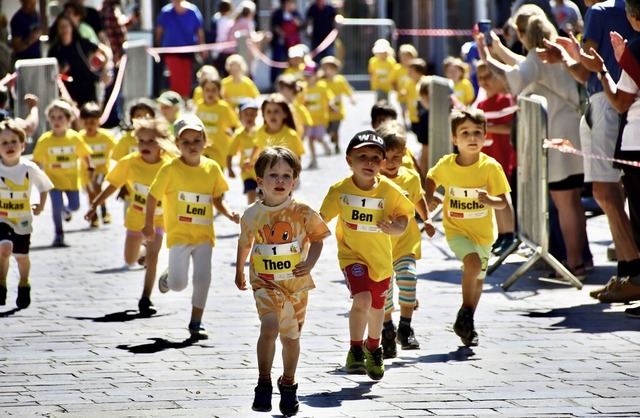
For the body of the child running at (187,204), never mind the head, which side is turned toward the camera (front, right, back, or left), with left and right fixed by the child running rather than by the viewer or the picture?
front

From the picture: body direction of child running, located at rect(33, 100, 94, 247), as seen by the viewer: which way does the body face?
toward the camera

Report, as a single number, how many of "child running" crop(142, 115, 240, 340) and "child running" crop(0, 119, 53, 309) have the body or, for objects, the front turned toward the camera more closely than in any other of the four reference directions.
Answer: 2

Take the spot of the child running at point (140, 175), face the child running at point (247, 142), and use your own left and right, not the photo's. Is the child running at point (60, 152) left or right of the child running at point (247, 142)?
left

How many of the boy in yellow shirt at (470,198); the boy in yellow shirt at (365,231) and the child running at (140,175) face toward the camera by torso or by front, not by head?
3

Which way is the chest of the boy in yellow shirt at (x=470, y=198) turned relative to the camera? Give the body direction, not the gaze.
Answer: toward the camera

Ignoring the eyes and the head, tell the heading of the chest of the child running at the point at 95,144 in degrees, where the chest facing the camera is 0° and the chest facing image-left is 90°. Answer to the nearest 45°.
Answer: approximately 0°

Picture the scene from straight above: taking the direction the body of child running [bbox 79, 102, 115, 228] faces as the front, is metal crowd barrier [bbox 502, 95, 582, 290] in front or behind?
in front

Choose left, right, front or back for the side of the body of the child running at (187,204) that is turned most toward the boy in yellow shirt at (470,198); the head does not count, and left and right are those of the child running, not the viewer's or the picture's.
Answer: left

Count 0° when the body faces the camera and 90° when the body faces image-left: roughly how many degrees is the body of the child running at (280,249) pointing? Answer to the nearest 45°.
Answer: approximately 0°

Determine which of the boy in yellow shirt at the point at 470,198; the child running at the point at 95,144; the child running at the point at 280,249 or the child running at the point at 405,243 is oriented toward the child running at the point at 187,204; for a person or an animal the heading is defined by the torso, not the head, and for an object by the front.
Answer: the child running at the point at 95,144

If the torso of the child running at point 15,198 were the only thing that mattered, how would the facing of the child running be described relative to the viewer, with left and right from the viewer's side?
facing the viewer

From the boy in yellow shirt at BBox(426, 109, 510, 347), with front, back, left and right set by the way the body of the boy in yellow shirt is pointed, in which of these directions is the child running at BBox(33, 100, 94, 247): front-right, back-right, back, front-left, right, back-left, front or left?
back-right
